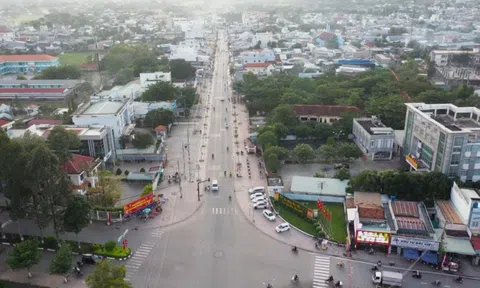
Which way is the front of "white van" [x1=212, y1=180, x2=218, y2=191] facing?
toward the camera

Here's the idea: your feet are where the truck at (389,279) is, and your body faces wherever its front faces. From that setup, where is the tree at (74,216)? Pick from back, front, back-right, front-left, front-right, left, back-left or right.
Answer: front

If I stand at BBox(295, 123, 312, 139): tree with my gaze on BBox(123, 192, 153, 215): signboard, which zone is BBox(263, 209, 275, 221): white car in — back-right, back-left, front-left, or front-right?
front-left

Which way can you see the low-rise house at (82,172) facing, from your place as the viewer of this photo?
facing the viewer and to the right of the viewer

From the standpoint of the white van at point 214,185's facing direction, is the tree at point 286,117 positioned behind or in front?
behind

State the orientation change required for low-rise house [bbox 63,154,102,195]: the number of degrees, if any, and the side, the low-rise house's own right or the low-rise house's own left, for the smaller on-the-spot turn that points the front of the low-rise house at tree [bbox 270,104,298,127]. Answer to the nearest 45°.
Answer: approximately 45° to the low-rise house's own left

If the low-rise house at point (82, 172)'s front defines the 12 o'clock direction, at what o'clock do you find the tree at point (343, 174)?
The tree is roughly at 11 o'clock from the low-rise house.

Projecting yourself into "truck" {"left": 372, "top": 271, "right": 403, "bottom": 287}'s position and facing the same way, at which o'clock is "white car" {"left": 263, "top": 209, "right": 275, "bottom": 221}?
The white car is roughly at 1 o'clock from the truck.

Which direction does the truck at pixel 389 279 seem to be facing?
to the viewer's left

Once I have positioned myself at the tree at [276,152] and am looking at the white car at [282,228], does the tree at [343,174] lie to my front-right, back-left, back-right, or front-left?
front-left

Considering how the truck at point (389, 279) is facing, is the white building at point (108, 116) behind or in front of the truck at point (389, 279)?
in front

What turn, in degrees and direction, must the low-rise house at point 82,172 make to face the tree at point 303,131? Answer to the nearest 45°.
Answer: approximately 45° to its left

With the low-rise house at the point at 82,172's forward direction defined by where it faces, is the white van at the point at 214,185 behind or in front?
in front

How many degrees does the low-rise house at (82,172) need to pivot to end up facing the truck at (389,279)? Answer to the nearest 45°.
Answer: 0° — it already faces it
